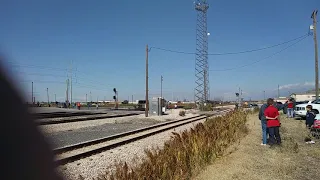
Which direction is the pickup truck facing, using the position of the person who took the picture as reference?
facing the viewer and to the left of the viewer

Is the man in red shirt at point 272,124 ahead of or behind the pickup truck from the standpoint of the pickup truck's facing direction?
ahead
